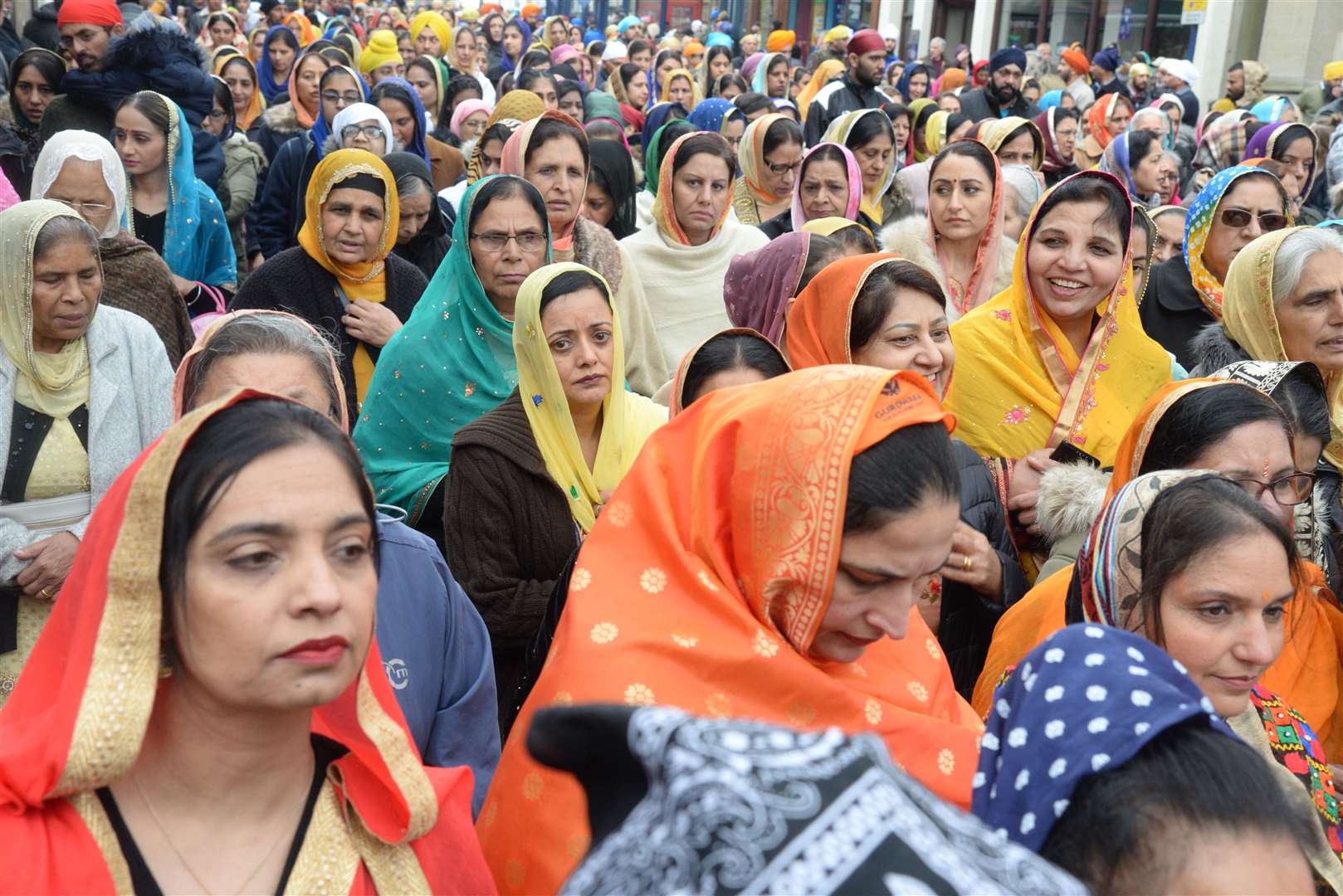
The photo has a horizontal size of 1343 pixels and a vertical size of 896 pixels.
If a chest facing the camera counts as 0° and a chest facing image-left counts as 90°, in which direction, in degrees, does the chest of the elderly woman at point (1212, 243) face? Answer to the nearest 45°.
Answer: approximately 315°

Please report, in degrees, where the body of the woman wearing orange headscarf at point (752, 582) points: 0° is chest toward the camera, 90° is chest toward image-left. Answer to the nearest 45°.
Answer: approximately 315°

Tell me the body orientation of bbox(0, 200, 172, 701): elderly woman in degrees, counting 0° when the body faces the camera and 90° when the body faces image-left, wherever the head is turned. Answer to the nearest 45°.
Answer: approximately 0°

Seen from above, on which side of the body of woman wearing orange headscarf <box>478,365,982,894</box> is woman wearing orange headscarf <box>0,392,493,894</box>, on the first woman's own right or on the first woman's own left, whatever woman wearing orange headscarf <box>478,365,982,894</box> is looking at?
on the first woman's own right

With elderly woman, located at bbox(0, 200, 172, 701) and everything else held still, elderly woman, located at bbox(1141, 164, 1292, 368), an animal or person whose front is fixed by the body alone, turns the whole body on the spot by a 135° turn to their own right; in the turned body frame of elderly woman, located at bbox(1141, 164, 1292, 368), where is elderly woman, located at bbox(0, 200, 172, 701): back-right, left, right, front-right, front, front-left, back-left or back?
front-left

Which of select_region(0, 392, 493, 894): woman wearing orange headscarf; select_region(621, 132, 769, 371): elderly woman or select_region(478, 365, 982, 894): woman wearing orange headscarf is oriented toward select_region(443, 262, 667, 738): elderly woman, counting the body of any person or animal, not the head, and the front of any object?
select_region(621, 132, 769, 371): elderly woman

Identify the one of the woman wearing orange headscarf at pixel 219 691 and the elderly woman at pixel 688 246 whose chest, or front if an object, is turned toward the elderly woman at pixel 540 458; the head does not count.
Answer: the elderly woman at pixel 688 246

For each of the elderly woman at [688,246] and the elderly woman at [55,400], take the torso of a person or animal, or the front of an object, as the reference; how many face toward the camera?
2

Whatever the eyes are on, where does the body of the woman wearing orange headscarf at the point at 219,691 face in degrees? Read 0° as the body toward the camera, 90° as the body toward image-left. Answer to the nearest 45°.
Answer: approximately 315°
